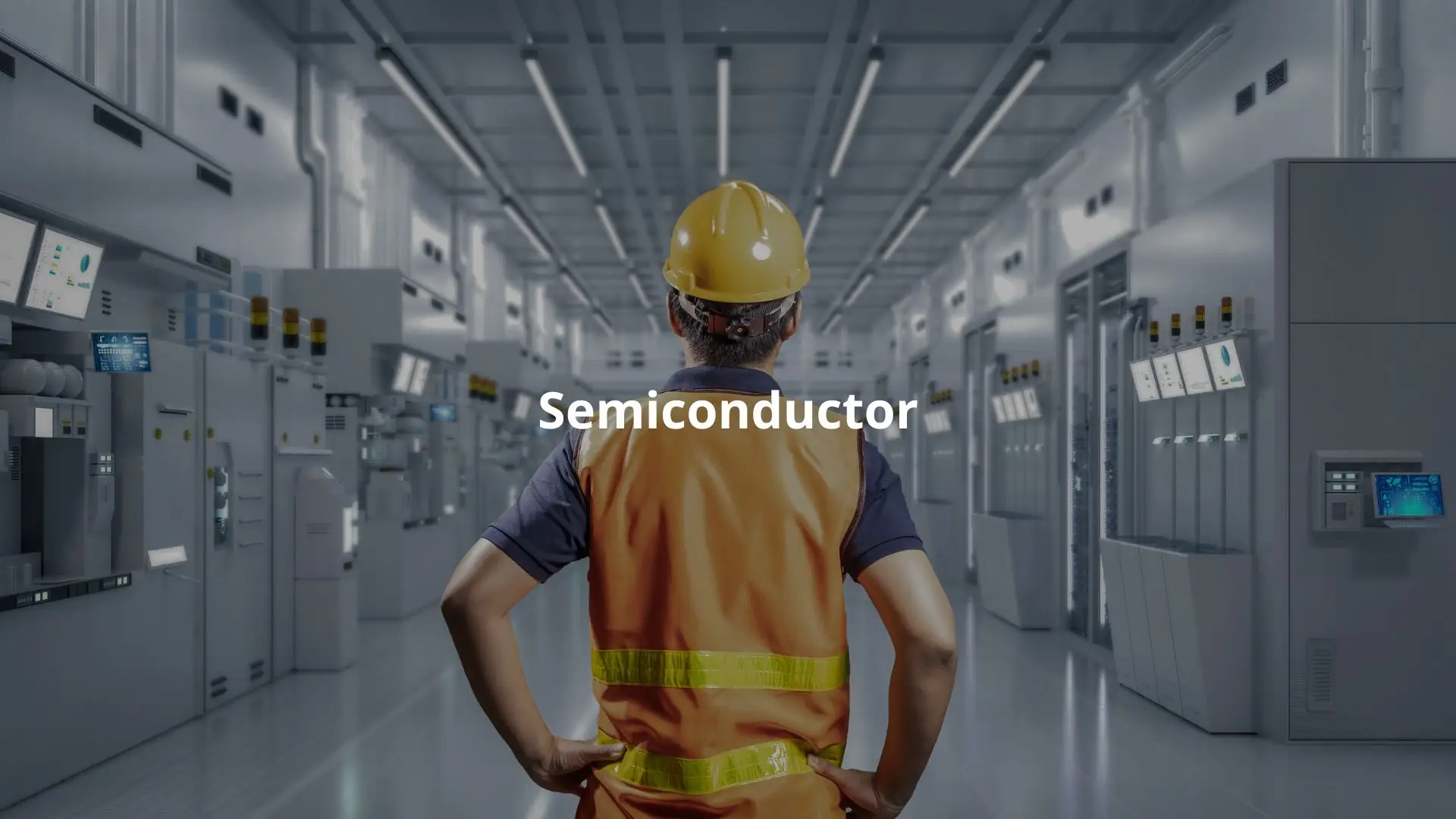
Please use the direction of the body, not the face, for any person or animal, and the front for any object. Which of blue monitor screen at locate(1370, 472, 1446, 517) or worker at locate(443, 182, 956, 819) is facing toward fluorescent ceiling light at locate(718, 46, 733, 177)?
the worker

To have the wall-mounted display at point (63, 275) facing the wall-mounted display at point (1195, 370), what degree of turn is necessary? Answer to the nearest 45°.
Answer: approximately 45° to its left

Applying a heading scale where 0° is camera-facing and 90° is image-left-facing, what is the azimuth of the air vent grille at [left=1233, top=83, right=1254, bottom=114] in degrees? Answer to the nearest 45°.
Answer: approximately 45°

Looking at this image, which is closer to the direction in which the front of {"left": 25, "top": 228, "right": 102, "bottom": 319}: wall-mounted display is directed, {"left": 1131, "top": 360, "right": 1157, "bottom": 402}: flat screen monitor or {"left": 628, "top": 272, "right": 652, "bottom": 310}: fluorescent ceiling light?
the flat screen monitor

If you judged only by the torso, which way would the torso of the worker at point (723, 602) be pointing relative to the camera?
away from the camera

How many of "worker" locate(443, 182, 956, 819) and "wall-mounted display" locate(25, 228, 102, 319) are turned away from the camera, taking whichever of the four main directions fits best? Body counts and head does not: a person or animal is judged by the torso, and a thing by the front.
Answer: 1

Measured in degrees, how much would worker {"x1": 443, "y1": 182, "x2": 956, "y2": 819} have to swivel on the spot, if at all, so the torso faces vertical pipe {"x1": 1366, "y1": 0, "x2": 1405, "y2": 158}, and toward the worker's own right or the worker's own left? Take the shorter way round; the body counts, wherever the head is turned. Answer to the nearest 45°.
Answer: approximately 45° to the worker's own right
